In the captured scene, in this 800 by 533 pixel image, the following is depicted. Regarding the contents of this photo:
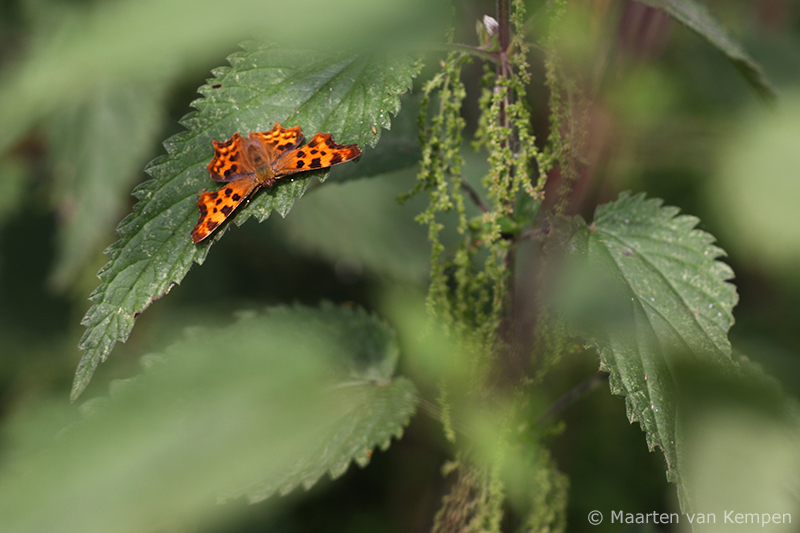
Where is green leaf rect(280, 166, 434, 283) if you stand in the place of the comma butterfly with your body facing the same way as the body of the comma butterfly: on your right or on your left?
on your left

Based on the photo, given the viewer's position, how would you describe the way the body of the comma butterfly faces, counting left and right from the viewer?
facing the viewer and to the right of the viewer

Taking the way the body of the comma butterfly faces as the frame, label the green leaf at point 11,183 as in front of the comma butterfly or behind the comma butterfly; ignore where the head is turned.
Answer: behind

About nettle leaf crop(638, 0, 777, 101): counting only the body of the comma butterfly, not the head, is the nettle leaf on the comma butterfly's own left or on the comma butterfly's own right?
on the comma butterfly's own left
